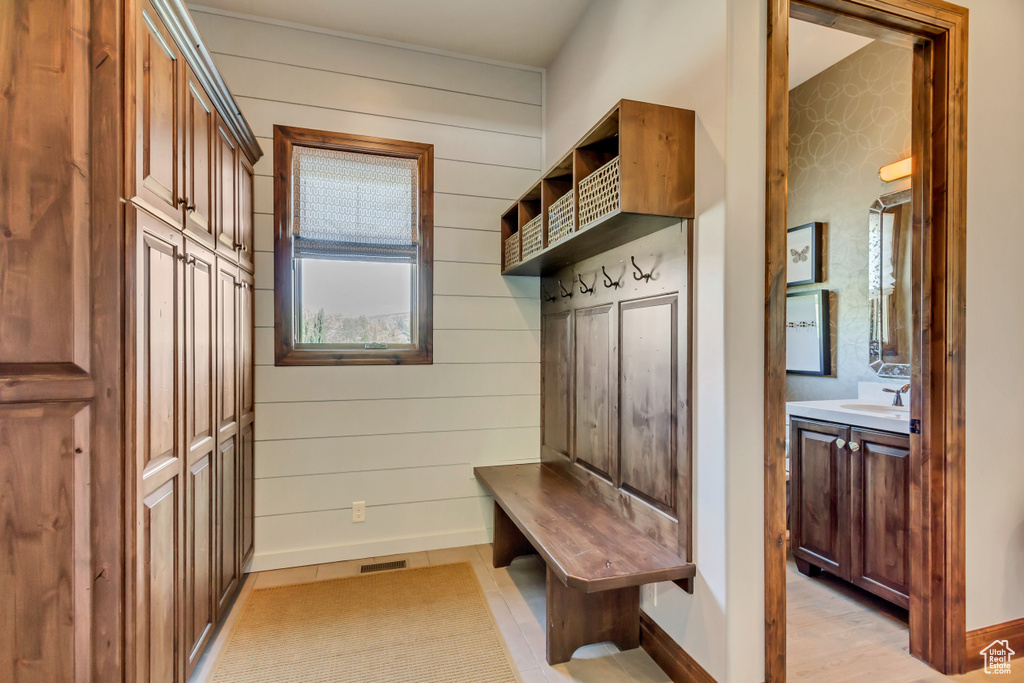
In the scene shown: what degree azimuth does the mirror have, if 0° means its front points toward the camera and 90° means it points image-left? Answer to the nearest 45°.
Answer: approximately 45°

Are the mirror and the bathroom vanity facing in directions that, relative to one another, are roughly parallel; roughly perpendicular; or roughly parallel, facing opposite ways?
roughly parallel

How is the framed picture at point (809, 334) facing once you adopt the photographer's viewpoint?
facing the viewer and to the left of the viewer

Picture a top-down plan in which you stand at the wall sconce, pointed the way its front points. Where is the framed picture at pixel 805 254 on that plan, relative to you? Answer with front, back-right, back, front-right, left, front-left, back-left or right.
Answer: right

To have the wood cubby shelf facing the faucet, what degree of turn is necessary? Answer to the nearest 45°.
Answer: approximately 180°

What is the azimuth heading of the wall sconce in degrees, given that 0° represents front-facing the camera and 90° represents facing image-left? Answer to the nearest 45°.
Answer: approximately 45°

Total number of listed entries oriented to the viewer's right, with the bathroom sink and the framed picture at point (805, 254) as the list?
0

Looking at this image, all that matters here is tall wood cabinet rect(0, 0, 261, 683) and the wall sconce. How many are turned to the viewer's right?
1

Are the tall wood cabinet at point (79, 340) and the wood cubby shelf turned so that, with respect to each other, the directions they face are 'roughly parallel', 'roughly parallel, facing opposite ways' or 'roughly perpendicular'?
roughly parallel, facing opposite ways

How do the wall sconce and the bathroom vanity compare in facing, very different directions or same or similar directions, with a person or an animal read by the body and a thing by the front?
same or similar directions

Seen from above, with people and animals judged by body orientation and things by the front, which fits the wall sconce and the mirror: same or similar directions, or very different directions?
same or similar directions

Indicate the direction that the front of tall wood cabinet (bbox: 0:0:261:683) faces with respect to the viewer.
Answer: facing to the right of the viewer

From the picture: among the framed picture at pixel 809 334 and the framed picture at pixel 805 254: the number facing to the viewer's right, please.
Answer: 0

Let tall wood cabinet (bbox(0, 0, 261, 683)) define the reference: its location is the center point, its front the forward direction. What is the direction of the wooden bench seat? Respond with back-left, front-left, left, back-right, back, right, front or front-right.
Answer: front
